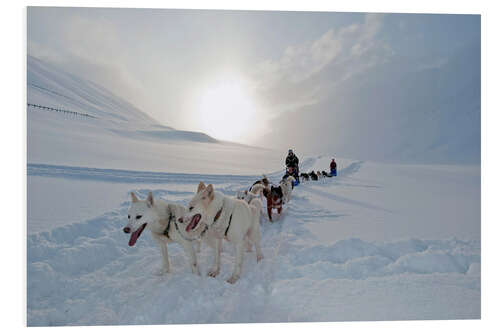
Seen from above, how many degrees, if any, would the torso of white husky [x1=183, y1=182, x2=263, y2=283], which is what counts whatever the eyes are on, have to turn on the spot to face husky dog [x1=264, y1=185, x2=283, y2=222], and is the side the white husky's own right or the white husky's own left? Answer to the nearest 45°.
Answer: approximately 180°

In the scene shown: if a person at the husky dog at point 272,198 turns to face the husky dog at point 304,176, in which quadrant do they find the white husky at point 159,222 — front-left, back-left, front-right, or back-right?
back-left

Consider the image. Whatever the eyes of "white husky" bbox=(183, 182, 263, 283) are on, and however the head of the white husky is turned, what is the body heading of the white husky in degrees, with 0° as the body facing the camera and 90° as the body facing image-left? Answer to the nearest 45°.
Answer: approximately 45°

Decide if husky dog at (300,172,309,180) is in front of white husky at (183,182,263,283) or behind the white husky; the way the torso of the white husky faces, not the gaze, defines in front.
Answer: behind

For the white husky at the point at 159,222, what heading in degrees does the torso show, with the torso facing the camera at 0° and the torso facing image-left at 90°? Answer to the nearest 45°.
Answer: approximately 45°

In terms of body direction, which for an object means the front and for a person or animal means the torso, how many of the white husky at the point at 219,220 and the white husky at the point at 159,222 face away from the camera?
0

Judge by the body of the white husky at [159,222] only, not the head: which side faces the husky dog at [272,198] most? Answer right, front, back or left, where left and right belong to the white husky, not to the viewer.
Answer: back

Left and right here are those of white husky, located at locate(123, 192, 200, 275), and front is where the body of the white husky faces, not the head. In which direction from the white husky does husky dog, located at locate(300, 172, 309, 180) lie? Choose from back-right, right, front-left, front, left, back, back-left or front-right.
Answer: back
